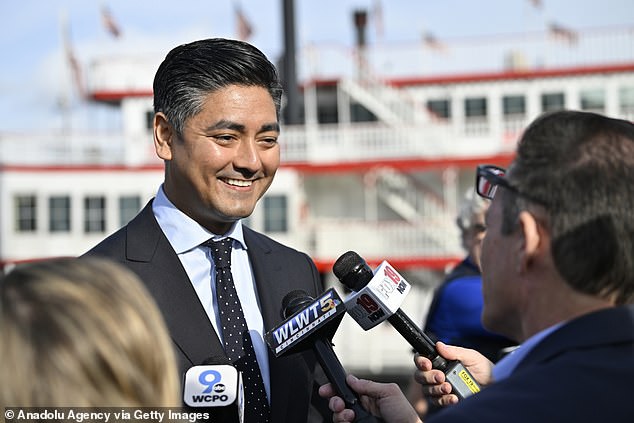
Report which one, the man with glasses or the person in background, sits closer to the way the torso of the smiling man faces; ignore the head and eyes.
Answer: the man with glasses

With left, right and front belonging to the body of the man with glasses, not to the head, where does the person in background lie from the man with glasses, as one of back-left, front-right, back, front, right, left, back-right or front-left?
front-right

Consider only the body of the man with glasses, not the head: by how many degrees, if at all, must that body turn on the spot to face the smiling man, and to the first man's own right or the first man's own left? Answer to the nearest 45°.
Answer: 0° — they already face them

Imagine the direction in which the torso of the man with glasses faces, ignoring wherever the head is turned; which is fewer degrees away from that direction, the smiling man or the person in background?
the smiling man

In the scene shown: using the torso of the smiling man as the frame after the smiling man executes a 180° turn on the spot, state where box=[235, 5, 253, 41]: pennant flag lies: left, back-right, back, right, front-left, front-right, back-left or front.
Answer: front-right

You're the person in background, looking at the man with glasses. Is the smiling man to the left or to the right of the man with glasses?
right

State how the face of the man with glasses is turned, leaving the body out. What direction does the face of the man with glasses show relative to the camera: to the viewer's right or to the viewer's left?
to the viewer's left

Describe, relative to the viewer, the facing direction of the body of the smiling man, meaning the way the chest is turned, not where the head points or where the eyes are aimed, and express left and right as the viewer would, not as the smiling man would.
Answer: facing the viewer and to the right of the viewer

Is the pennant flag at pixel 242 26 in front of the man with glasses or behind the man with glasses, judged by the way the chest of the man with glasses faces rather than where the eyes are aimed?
in front

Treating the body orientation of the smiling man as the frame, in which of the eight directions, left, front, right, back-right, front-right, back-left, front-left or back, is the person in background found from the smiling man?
left

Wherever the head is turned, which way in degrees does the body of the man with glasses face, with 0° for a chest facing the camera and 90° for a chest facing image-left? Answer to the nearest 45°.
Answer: approximately 135°

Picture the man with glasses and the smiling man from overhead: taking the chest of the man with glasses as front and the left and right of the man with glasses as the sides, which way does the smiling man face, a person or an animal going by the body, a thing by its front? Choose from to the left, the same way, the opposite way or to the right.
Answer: the opposite way

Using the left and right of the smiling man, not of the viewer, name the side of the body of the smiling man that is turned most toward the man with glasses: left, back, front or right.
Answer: front

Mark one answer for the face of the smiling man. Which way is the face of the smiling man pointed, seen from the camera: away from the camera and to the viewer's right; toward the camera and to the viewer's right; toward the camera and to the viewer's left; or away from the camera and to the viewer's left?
toward the camera and to the viewer's right
